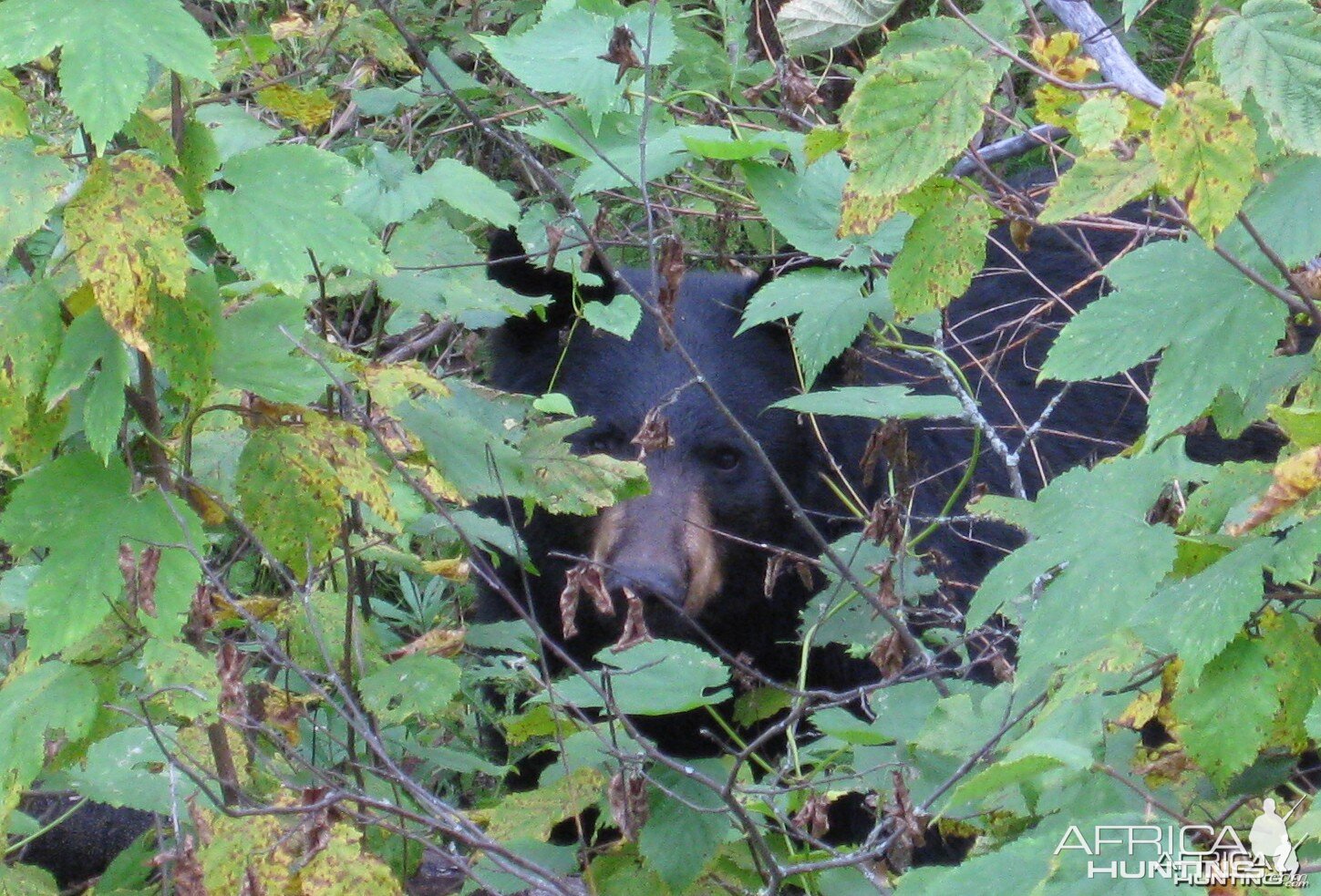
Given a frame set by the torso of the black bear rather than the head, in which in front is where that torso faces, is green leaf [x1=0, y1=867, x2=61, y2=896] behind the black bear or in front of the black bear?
in front

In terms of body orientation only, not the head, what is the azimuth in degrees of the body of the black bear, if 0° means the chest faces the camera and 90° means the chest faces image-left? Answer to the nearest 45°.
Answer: approximately 45°

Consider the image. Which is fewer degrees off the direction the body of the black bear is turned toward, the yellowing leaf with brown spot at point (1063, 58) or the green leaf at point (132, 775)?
the green leaf

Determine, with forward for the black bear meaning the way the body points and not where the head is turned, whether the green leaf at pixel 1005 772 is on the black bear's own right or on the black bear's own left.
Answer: on the black bear's own left

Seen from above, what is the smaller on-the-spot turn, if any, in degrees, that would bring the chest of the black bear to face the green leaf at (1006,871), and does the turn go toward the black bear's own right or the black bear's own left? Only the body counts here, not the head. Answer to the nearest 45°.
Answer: approximately 45° to the black bear's own left

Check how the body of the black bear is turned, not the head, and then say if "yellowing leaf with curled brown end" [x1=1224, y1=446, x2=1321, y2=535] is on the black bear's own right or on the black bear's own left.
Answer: on the black bear's own left

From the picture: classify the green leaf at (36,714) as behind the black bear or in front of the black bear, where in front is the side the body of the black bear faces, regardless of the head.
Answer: in front
